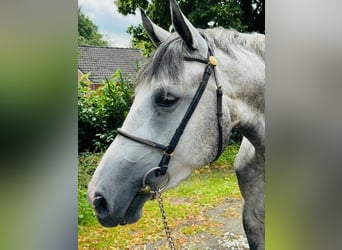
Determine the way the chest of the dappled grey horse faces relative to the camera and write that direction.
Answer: to the viewer's left
